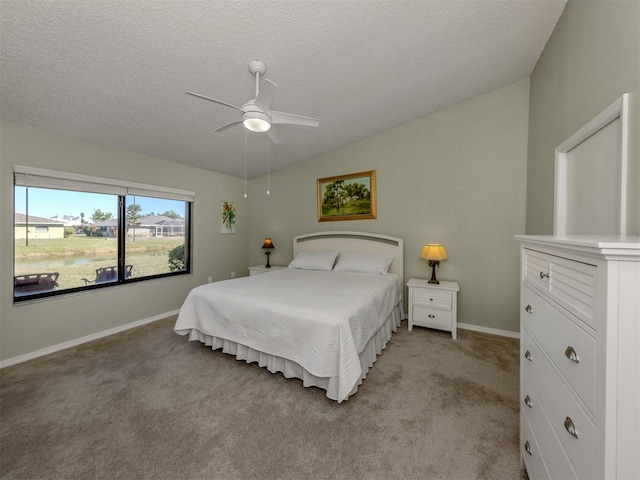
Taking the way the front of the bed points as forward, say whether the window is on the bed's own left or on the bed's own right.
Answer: on the bed's own right

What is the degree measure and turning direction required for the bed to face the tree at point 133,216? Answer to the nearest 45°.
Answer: approximately 90° to its right

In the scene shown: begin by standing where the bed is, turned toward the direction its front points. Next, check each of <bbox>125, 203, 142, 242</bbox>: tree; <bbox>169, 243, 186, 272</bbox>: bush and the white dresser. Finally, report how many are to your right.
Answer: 2

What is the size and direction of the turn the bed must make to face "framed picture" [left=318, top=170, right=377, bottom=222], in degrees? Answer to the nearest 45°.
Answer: approximately 180°

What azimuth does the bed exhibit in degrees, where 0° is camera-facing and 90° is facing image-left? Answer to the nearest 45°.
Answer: approximately 45°

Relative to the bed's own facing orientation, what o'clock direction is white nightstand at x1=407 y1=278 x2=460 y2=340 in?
The white nightstand is roughly at 7 o'clock from the bed.

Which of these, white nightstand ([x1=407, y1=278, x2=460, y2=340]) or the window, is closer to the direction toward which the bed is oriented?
the window

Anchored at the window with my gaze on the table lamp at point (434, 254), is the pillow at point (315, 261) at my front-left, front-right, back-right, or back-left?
front-left

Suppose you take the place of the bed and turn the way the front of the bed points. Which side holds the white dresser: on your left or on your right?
on your left

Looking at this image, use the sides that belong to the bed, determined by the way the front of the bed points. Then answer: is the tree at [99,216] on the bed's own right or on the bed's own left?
on the bed's own right

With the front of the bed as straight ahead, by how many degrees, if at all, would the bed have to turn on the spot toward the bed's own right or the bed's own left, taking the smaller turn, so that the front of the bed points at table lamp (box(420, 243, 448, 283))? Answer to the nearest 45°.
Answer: approximately 135° to the bed's own left

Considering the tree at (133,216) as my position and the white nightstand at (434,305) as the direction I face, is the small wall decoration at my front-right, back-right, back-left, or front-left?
front-right
